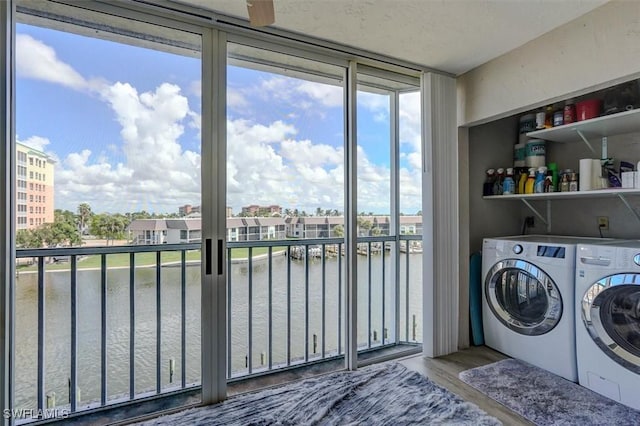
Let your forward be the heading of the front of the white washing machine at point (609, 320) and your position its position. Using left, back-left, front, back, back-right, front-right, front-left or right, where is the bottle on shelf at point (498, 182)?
right

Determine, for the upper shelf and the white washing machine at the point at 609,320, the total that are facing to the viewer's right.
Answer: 0

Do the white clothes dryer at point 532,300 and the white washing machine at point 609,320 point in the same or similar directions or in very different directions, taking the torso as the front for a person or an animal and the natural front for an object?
same or similar directions

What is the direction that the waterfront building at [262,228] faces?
toward the camera

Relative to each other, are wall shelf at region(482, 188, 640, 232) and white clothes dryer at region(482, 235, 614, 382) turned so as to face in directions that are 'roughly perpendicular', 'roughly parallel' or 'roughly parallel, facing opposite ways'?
roughly parallel

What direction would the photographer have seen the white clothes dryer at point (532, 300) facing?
facing the viewer and to the left of the viewer

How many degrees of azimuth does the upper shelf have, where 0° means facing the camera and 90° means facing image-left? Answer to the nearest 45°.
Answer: approximately 45°

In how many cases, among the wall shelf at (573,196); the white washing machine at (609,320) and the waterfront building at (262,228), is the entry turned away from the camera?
0

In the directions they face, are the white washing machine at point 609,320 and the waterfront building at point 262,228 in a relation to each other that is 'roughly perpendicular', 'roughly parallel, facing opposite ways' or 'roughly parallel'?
roughly perpendicular

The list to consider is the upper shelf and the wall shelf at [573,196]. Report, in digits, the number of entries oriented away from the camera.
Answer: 0

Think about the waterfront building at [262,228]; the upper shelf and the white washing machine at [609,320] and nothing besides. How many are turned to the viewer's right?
0
